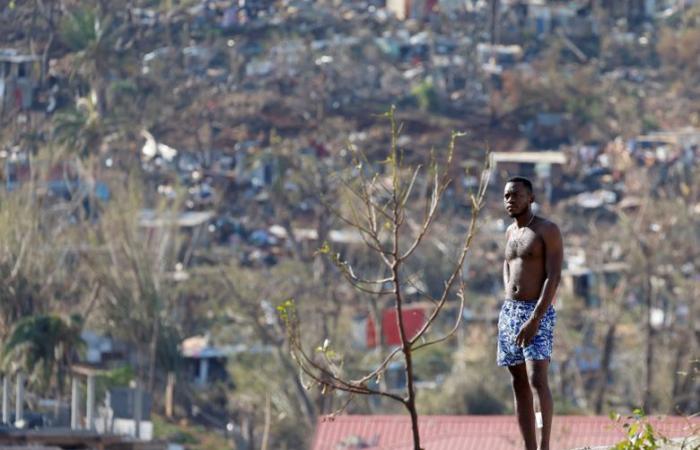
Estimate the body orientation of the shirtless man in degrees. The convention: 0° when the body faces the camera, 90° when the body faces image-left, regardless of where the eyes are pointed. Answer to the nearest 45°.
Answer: approximately 45°
